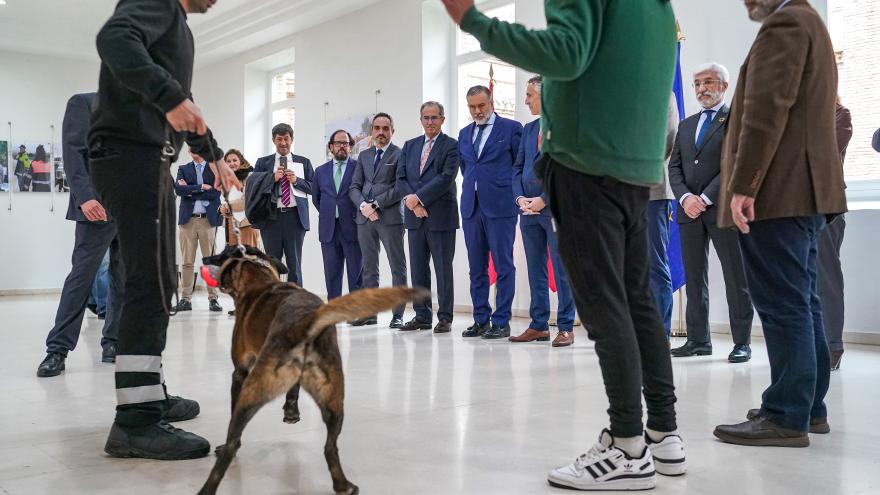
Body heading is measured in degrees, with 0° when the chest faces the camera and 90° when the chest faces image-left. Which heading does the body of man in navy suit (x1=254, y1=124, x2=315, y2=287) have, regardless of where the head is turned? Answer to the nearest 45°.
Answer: approximately 0°

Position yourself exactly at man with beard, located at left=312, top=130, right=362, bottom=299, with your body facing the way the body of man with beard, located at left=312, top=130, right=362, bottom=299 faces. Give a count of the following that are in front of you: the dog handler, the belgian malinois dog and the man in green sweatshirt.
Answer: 3

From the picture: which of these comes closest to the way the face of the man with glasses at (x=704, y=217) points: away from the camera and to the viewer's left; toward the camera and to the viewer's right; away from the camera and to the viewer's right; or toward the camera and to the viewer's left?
toward the camera and to the viewer's left

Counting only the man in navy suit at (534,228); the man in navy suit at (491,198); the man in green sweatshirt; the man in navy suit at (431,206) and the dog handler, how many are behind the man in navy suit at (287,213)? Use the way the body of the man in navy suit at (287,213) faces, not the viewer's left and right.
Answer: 0

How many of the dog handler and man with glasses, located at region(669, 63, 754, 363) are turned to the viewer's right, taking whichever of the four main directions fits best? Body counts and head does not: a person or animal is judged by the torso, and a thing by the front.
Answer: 1

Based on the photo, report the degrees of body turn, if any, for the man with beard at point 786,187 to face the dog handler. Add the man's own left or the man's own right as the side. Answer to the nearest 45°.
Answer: approximately 45° to the man's own left

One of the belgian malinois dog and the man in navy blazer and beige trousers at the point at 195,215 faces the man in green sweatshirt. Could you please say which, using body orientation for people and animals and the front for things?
the man in navy blazer and beige trousers

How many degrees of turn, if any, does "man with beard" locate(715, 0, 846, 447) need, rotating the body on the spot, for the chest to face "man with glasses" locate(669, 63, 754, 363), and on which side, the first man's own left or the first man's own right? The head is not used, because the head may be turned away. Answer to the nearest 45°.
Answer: approximately 90° to the first man's own right

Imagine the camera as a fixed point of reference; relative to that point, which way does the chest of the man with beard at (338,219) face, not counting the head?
toward the camera

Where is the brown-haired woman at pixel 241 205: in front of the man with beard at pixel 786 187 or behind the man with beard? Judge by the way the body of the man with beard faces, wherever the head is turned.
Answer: in front

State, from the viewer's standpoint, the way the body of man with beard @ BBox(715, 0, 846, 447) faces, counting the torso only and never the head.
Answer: to the viewer's left

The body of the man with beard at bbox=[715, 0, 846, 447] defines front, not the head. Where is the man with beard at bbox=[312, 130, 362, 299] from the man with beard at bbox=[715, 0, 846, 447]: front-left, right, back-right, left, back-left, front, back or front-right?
front-right

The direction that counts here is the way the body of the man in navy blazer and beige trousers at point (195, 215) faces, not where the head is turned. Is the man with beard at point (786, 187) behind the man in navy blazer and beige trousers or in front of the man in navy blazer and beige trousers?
in front

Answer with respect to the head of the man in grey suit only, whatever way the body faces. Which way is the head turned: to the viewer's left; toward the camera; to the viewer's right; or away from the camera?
toward the camera

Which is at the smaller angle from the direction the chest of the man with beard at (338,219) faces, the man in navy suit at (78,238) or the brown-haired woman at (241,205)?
the man in navy suit

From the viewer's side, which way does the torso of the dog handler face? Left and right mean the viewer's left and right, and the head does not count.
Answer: facing to the right of the viewer

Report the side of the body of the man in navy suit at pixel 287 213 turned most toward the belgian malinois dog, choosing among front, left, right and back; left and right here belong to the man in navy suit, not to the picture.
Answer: front

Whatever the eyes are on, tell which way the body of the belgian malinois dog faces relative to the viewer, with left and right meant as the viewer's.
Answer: facing away from the viewer and to the left of the viewer

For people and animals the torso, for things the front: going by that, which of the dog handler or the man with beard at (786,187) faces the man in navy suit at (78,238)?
the man with beard

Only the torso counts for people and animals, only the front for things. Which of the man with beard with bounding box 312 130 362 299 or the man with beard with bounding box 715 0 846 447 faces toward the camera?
the man with beard with bounding box 312 130 362 299

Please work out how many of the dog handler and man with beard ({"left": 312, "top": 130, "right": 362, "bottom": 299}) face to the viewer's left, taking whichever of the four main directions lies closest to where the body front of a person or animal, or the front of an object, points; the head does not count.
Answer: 0

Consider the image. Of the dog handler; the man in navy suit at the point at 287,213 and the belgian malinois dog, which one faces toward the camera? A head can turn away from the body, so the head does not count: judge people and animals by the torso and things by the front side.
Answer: the man in navy suit
